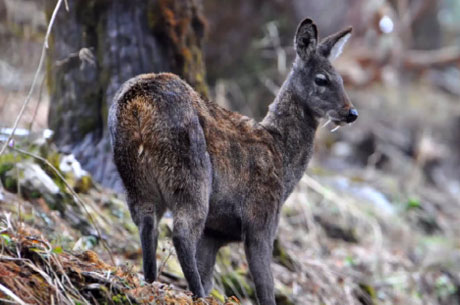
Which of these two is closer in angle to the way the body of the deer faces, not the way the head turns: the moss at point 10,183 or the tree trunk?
the tree trunk

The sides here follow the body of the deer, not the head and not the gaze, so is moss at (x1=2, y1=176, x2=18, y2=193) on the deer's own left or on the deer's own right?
on the deer's own left

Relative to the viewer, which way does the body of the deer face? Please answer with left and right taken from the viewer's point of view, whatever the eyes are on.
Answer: facing away from the viewer and to the right of the viewer

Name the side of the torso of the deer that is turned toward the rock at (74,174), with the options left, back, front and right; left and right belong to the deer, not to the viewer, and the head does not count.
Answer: left

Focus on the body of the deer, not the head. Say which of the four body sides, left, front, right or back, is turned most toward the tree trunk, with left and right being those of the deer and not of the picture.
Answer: left

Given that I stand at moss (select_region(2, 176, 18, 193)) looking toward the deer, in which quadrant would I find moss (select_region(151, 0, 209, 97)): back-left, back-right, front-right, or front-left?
front-left

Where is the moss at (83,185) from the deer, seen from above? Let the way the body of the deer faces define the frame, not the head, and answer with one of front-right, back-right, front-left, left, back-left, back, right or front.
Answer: left
